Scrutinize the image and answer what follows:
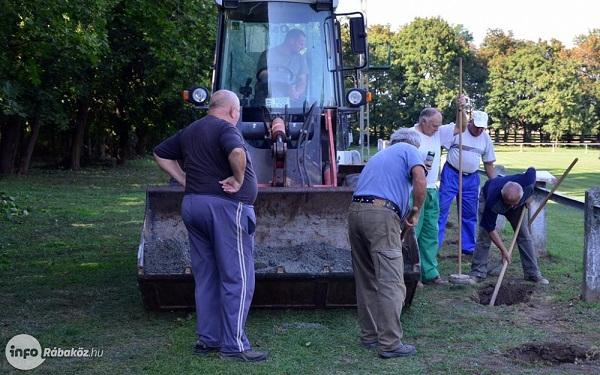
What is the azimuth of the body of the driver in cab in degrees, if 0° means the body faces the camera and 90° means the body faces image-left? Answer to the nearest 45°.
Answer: approximately 315°

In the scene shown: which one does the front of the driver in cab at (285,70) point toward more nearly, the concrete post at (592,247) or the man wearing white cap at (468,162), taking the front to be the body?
the concrete post

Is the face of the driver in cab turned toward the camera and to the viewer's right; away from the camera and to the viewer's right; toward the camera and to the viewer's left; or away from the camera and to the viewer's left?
toward the camera and to the viewer's right

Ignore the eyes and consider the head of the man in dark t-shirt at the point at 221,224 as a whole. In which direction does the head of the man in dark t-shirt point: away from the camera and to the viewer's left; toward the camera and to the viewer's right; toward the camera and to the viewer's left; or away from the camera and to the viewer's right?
away from the camera and to the viewer's right

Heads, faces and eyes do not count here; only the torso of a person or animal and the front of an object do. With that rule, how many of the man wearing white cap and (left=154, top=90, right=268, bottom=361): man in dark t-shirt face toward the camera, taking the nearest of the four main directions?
1

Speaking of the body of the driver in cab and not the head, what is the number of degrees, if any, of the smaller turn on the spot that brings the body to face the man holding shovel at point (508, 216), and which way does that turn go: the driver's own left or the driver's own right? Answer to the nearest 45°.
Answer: approximately 45° to the driver's own left

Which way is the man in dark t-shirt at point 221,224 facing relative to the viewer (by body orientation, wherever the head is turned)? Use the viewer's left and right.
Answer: facing away from the viewer and to the right of the viewer
